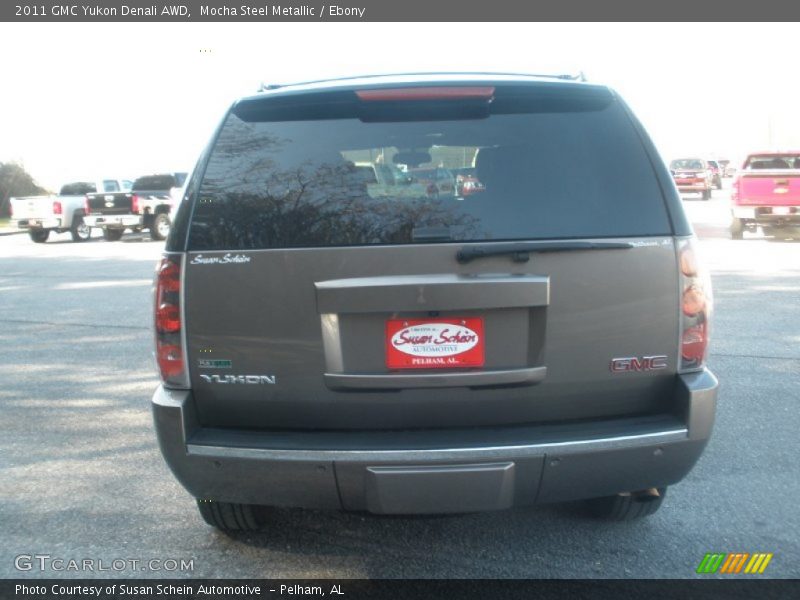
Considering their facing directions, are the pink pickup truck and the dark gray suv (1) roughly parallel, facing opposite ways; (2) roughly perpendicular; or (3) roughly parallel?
roughly parallel

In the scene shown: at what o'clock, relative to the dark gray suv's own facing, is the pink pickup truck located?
The pink pickup truck is roughly at 1 o'clock from the dark gray suv.

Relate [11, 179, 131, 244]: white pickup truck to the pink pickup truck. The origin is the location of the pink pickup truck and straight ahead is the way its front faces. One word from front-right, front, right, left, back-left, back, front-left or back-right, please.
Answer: left

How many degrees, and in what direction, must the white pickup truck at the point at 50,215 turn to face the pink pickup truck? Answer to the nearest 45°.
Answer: approximately 90° to its right

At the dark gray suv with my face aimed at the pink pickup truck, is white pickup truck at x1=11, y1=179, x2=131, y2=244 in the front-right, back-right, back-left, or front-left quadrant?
front-left

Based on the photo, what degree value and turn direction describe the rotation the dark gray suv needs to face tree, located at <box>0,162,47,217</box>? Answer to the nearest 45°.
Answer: approximately 45° to its left

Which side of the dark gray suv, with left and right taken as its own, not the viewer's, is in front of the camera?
back

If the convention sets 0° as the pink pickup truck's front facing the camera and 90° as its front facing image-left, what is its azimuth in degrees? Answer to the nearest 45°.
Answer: approximately 180°

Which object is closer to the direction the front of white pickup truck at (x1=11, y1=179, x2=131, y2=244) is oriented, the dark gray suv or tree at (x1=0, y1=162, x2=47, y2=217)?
the tree

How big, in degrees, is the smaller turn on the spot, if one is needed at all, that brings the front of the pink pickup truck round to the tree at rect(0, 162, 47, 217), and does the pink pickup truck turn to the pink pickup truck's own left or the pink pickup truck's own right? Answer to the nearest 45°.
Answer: approximately 90° to the pink pickup truck's own left

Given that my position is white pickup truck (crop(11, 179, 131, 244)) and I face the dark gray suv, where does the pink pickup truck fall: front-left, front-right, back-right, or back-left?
front-left

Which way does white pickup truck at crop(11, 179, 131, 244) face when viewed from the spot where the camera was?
facing away from the viewer and to the right of the viewer

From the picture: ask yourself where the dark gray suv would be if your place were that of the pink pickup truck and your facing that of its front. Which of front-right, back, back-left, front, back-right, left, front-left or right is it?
back

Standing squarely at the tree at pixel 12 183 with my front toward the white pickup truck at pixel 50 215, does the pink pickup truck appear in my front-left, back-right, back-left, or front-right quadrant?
front-left
